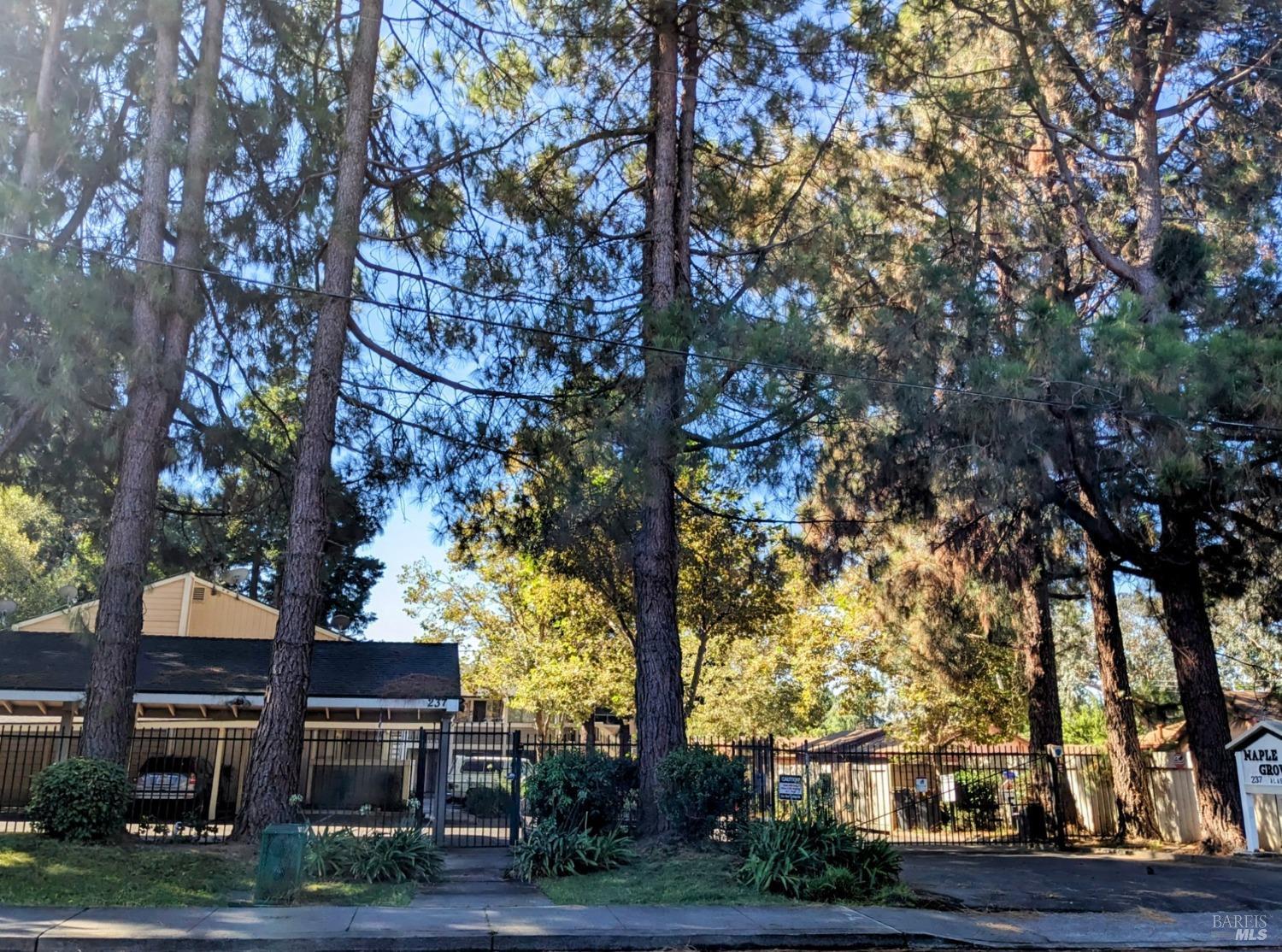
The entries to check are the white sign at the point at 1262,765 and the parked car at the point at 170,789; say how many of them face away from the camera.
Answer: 1

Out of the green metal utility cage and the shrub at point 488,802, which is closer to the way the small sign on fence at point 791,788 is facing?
the green metal utility cage

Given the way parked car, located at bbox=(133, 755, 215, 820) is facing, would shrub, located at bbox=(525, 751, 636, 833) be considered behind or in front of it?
behind

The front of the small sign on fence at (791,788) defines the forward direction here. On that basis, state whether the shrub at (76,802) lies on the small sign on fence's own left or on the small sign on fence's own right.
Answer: on the small sign on fence's own right

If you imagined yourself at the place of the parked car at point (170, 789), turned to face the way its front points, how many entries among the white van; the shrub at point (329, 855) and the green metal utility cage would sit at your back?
2

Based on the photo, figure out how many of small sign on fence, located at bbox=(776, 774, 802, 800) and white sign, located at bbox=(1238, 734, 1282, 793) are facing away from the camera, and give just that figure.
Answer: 0

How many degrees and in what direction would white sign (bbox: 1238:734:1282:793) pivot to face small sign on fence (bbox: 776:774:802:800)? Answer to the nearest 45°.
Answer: approximately 45° to its right

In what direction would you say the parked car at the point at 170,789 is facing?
away from the camera

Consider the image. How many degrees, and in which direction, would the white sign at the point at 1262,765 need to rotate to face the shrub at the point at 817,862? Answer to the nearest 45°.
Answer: approximately 45° to its right

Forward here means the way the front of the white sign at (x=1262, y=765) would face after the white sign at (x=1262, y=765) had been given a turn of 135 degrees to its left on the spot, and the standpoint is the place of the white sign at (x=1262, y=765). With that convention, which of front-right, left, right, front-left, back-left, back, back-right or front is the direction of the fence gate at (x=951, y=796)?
left

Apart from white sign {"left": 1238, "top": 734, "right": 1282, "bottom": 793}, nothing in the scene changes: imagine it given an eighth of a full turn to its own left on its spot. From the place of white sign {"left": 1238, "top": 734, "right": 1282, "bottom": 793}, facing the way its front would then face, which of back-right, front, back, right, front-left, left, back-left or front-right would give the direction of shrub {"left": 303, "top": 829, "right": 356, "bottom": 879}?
right

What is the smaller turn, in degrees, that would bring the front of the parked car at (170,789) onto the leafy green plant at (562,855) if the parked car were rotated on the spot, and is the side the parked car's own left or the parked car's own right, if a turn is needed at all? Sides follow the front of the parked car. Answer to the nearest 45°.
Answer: approximately 135° to the parked car's own right

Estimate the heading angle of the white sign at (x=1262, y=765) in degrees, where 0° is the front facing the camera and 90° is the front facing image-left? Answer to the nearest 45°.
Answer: approximately 0°

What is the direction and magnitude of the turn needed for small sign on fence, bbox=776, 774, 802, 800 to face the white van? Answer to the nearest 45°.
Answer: approximately 135° to its right
